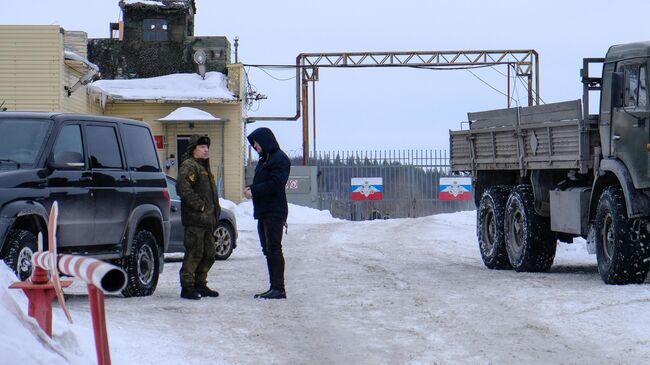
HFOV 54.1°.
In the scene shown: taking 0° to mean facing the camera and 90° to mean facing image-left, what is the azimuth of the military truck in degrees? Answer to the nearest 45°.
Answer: approximately 315°

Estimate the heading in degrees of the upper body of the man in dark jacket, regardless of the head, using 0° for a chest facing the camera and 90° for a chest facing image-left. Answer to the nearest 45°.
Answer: approximately 90°

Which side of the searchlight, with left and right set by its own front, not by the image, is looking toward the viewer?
front

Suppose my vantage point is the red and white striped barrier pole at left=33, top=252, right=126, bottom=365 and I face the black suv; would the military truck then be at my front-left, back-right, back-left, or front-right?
front-right

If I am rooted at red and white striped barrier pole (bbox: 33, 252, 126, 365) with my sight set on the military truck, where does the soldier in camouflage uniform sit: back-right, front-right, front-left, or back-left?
front-left

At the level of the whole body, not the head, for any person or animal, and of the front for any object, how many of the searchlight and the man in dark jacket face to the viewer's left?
1

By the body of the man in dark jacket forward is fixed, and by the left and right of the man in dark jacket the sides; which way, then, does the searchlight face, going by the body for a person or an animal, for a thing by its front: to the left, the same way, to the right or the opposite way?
to the left

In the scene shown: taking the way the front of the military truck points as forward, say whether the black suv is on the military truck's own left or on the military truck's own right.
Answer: on the military truck's own right

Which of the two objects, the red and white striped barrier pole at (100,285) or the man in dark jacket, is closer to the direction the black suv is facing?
the red and white striped barrier pole

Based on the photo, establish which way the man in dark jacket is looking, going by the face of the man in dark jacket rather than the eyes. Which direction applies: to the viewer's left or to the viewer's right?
to the viewer's left

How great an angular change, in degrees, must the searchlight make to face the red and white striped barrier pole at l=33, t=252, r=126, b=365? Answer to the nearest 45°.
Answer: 0° — it already faces it

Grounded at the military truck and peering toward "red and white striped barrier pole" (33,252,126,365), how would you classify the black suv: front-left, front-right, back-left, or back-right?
front-right
